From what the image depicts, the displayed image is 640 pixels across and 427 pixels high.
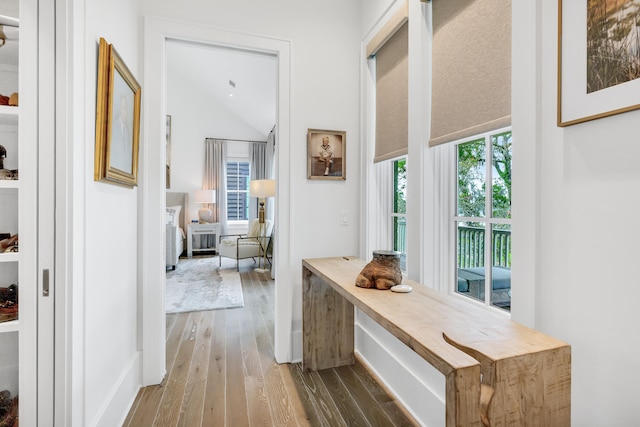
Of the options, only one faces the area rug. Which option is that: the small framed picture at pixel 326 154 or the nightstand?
the nightstand

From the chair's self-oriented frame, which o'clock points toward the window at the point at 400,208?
The window is roughly at 10 o'clock from the chair.

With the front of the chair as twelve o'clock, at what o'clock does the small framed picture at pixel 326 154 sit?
The small framed picture is roughly at 10 o'clock from the chair.

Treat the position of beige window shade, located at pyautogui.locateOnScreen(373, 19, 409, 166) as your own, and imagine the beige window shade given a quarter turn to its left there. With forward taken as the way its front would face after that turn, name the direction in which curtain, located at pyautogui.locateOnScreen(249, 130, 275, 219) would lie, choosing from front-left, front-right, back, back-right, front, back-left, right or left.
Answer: back

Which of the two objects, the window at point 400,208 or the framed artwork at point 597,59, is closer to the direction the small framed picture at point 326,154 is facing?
the framed artwork

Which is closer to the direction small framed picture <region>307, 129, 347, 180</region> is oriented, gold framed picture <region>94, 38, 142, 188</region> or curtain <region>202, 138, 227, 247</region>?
the gold framed picture

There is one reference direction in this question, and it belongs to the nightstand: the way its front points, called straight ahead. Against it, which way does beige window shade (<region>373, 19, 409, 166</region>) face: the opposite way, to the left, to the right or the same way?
to the right

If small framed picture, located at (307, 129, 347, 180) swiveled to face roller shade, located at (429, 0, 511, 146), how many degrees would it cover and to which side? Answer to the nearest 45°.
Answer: approximately 45° to its left

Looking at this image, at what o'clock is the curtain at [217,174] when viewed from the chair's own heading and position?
The curtain is roughly at 4 o'clock from the chair.

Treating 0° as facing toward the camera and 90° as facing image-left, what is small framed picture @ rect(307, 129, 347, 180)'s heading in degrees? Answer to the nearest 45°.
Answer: approximately 0°

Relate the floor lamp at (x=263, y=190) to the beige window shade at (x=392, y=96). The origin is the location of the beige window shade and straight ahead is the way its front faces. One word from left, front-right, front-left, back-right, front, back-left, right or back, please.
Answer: right

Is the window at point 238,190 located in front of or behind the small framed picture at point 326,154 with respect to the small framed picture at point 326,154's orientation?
behind
